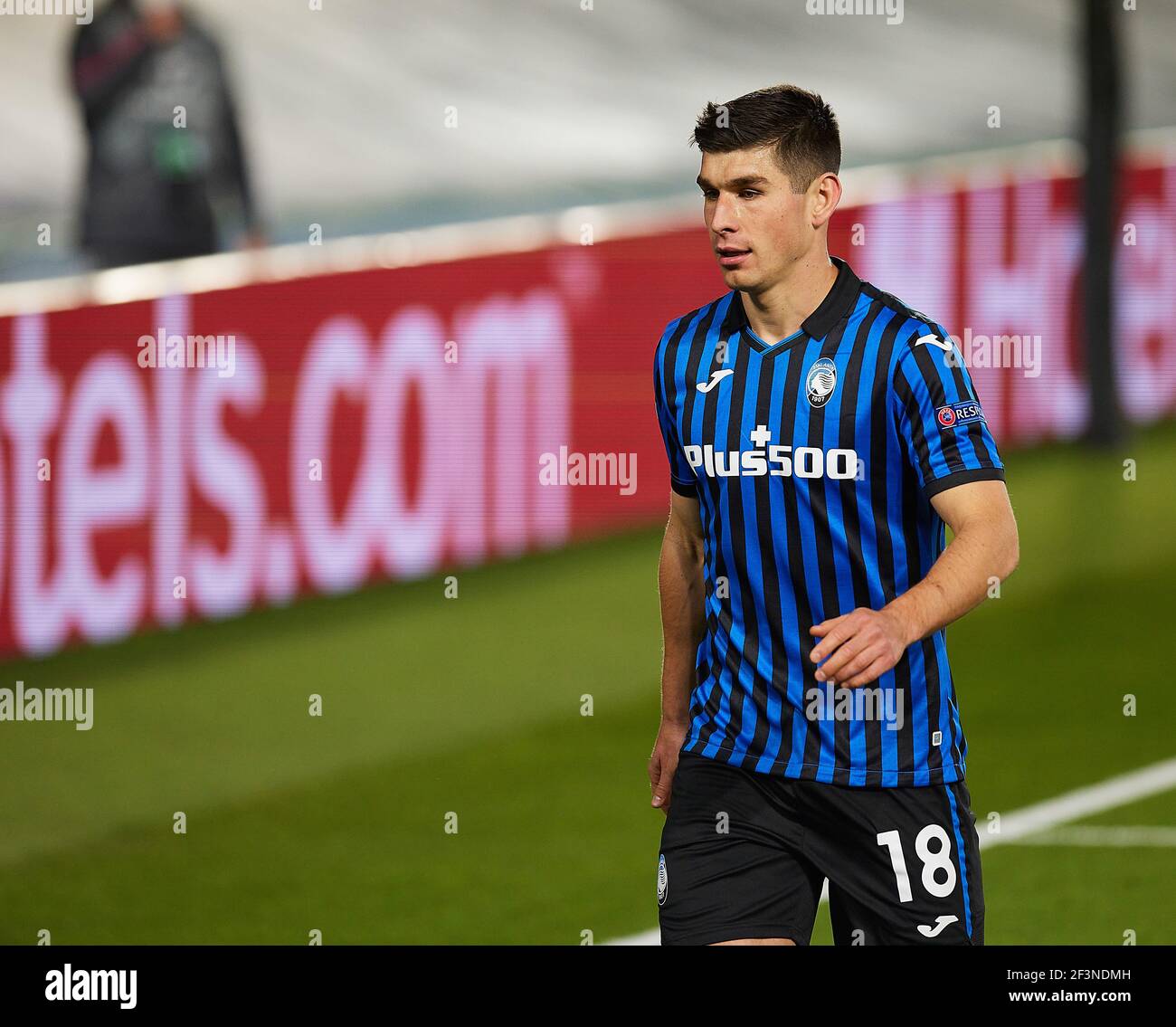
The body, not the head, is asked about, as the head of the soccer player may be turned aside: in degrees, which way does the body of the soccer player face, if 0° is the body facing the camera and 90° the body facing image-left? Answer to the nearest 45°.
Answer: approximately 45°

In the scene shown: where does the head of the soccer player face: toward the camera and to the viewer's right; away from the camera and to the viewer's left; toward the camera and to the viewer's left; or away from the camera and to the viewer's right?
toward the camera and to the viewer's left

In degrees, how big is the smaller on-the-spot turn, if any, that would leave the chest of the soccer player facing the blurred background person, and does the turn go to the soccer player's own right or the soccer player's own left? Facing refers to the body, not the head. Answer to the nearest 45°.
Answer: approximately 90° to the soccer player's own right
